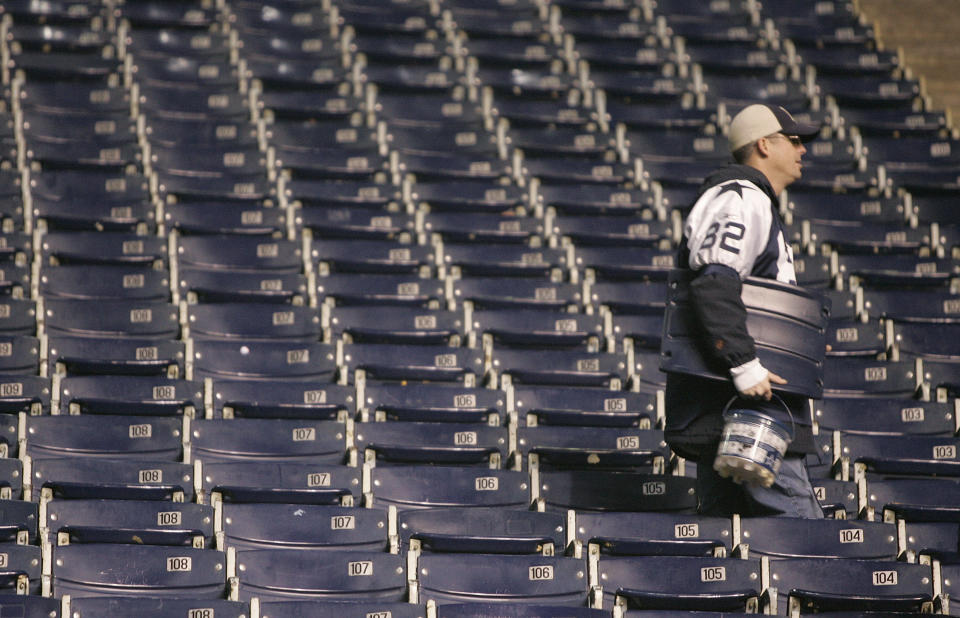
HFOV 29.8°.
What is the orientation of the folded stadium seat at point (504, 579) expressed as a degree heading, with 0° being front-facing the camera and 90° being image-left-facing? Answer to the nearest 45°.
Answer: approximately 0°

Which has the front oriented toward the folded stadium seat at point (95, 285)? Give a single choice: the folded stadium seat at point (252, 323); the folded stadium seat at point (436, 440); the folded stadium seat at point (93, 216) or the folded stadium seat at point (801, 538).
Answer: the folded stadium seat at point (93, 216)

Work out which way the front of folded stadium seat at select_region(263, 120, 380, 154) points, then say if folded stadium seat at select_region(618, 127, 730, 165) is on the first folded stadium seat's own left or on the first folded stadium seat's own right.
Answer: on the first folded stadium seat's own left

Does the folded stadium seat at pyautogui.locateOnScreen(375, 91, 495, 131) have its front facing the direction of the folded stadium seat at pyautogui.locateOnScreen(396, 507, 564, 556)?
yes

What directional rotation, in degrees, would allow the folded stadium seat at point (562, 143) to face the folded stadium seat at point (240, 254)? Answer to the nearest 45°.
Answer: approximately 45° to its right

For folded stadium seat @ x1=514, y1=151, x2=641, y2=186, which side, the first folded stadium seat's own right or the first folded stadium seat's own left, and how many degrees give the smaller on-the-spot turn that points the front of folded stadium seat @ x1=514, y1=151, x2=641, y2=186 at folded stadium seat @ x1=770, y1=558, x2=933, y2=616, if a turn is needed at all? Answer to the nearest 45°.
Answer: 0° — it already faces it

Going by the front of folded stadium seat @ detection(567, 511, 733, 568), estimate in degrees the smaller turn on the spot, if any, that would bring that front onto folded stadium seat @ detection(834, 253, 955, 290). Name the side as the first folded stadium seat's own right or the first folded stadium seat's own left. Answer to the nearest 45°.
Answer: approximately 135° to the first folded stadium seat's own left
